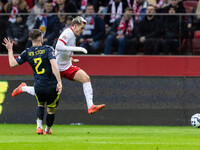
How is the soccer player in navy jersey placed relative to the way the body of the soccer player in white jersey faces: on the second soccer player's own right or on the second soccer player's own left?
on the second soccer player's own right

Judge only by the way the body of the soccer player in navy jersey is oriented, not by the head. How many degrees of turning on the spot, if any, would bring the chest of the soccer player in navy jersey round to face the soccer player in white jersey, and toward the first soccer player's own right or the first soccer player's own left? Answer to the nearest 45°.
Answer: approximately 45° to the first soccer player's own right

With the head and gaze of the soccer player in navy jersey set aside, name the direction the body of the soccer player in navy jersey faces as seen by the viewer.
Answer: away from the camera

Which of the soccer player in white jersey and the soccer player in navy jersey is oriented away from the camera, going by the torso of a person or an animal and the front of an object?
the soccer player in navy jersey
